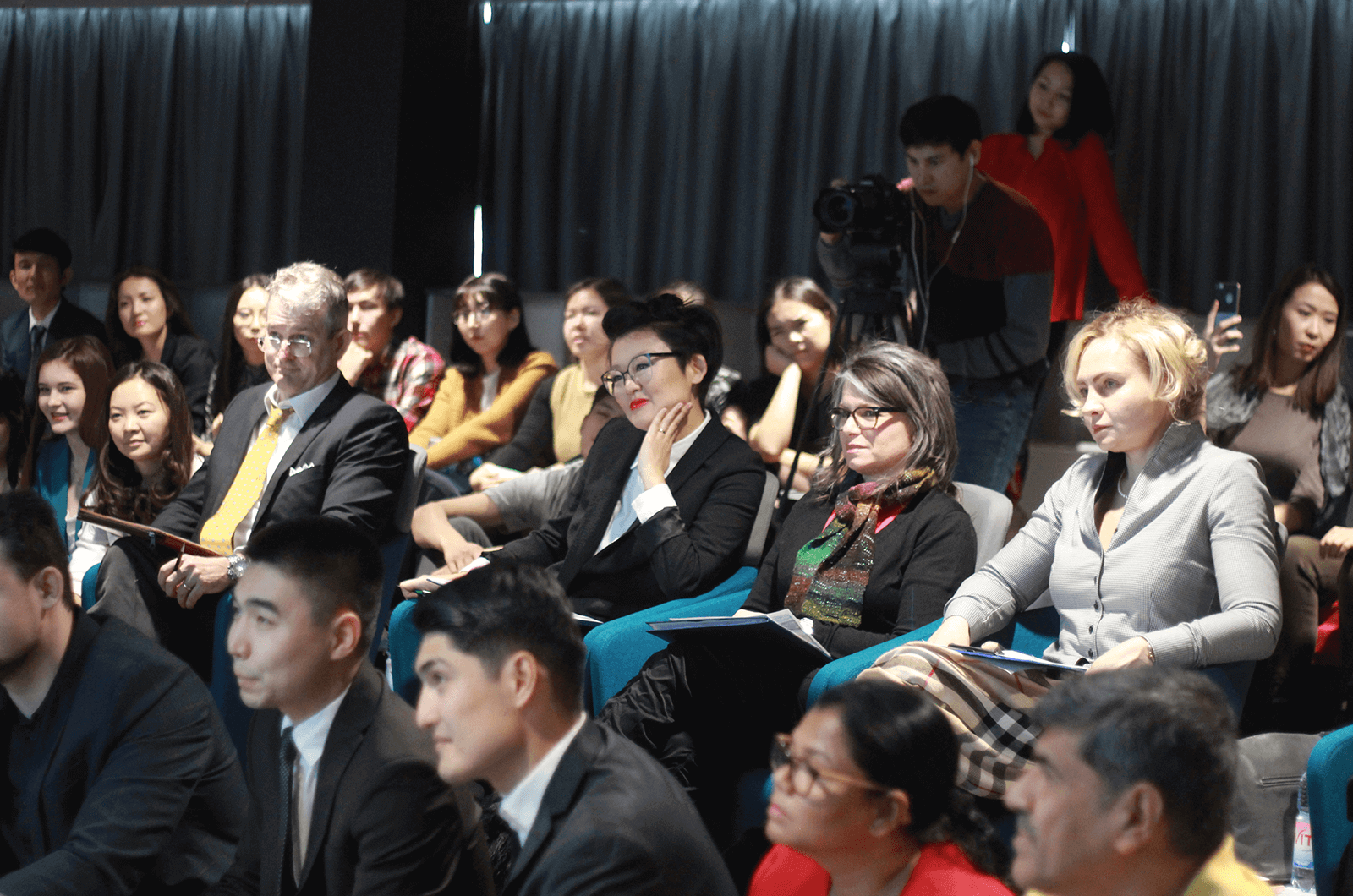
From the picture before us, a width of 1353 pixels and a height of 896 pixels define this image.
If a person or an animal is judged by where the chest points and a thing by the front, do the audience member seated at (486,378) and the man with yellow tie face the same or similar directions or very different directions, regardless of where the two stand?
same or similar directions

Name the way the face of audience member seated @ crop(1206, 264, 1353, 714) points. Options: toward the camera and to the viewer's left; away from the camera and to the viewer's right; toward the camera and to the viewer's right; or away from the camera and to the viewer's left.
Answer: toward the camera and to the viewer's left

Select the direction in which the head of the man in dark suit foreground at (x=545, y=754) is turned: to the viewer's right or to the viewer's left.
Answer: to the viewer's left

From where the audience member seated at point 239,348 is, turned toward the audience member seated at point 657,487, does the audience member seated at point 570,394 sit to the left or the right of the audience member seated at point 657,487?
left

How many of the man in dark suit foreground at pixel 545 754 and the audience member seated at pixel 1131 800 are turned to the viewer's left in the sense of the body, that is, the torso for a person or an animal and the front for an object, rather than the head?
2

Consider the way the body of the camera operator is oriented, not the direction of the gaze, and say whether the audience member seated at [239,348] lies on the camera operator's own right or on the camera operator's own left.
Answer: on the camera operator's own right

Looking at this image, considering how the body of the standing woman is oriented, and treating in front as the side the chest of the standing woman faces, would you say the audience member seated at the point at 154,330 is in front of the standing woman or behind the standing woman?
in front

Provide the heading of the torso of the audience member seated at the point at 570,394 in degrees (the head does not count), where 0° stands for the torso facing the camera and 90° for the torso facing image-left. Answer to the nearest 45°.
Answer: approximately 45°

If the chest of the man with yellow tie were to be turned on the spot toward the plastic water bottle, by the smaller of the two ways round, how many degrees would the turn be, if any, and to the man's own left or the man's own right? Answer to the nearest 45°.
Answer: approximately 90° to the man's own left

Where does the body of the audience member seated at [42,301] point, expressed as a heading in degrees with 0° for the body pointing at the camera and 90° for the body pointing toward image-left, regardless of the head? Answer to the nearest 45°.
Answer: approximately 45°

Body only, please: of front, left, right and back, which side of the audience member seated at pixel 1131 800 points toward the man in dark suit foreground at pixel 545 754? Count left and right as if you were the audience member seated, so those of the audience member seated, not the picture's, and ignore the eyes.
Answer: front
